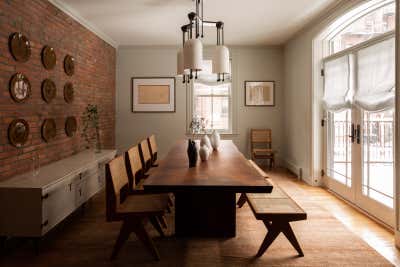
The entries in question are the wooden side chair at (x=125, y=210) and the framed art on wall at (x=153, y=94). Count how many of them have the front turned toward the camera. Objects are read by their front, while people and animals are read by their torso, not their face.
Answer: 1

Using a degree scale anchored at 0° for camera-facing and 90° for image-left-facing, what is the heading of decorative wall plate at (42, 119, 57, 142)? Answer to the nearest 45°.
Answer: approximately 315°

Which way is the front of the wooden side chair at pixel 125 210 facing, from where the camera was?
facing to the right of the viewer

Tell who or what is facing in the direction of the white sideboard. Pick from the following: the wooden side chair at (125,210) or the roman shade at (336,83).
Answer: the roman shade

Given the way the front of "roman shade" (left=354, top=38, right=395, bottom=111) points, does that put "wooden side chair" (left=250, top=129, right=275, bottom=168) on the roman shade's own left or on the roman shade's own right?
on the roman shade's own right

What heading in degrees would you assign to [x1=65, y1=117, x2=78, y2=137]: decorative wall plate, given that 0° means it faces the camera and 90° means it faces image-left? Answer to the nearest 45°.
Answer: approximately 315°

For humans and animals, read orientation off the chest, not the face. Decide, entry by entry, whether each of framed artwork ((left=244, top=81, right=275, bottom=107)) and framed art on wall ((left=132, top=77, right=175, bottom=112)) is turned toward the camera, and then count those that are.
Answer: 2

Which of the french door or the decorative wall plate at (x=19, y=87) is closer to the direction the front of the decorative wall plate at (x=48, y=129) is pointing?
the french door

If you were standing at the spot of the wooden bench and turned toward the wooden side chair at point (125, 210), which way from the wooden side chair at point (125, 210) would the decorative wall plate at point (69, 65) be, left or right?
right
